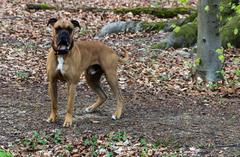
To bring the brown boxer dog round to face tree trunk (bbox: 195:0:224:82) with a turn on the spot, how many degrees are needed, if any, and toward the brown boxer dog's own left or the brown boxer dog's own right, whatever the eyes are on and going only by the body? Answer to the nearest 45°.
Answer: approximately 180°

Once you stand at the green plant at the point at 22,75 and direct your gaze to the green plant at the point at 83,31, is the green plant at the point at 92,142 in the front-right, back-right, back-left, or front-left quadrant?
back-right

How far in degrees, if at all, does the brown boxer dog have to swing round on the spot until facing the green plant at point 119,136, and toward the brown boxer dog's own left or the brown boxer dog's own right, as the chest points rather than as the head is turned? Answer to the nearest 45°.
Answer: approximately 90° to the brown boxer dog's own left

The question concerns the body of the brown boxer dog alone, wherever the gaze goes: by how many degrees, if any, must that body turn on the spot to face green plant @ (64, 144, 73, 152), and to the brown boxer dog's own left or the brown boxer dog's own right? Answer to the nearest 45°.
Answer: approximately 45° to the brown boxer dog's own left

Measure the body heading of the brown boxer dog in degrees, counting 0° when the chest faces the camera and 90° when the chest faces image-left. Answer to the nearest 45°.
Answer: approximately 45°
